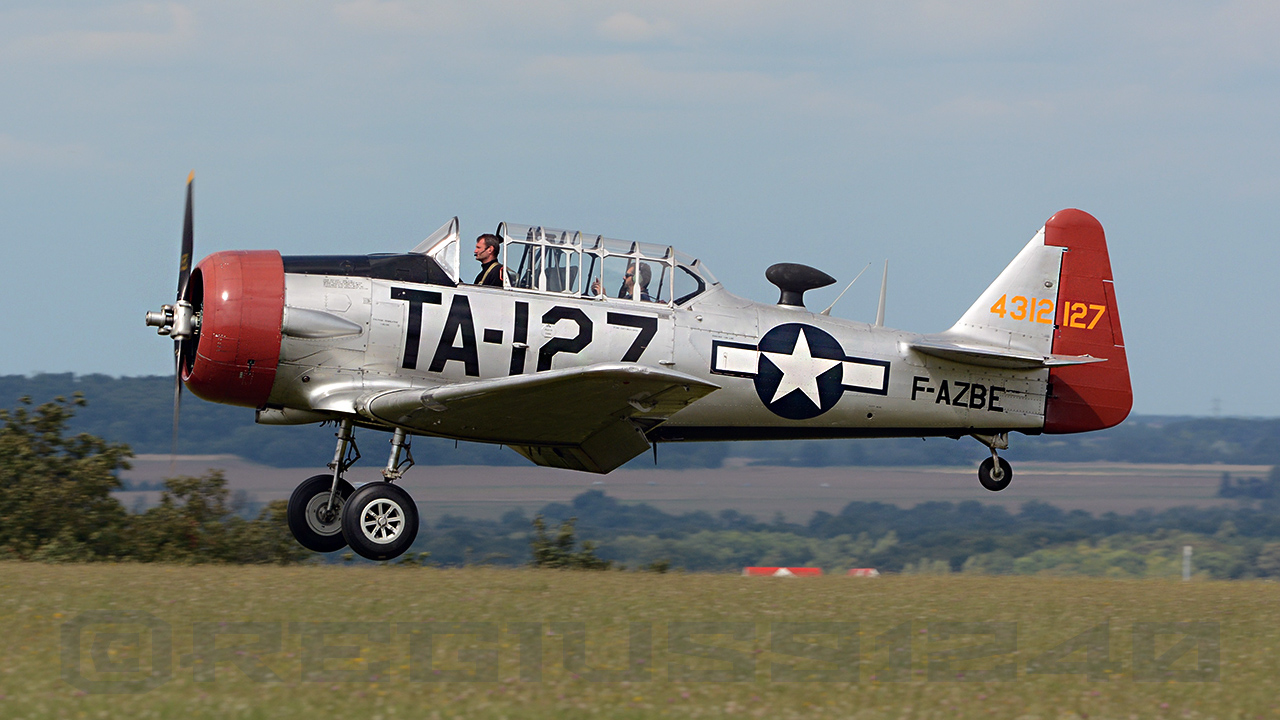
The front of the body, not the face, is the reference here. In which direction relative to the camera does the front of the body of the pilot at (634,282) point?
to the viewer's left

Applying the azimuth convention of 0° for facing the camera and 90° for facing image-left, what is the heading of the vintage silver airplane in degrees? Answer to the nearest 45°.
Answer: approximately 90°

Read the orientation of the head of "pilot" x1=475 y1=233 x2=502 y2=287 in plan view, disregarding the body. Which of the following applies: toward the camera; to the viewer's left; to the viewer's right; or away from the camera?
to the viewer's left

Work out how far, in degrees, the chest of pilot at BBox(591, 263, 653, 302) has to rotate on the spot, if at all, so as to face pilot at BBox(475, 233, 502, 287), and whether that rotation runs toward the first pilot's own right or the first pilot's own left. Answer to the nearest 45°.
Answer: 0° — they already face them
